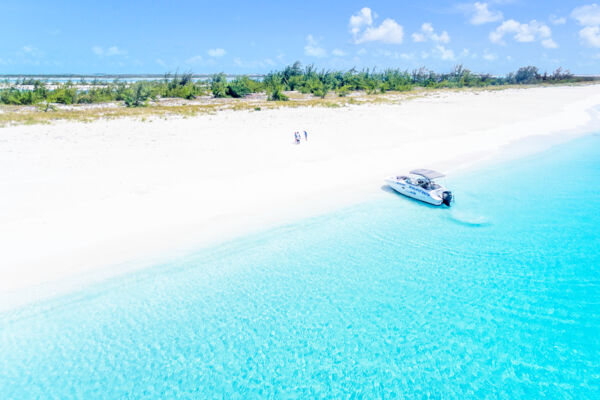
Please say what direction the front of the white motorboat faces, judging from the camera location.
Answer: facing away from the viewer and to the left of the viewer
